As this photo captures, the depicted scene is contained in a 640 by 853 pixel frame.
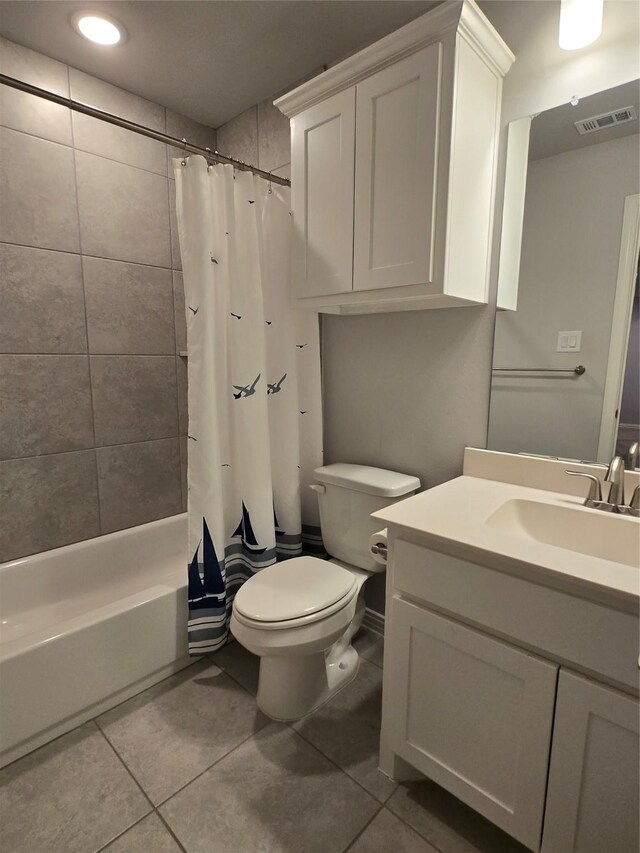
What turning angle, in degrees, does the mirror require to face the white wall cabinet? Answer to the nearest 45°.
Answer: approximately 45° to its right

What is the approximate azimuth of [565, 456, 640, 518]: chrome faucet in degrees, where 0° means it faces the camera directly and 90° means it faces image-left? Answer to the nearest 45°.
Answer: approximately 45°

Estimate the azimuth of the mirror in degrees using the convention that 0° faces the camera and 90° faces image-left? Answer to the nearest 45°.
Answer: approximately 45°

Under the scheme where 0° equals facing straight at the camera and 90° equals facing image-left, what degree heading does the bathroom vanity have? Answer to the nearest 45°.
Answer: approximately 45°

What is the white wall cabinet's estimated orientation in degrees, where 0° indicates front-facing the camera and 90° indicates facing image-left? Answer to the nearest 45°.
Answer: approximately 45°
